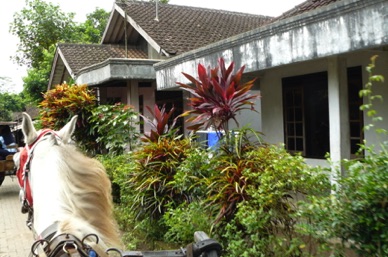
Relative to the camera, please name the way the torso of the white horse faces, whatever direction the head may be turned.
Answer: away from the camera

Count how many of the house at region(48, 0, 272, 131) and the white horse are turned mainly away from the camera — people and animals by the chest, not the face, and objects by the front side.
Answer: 1

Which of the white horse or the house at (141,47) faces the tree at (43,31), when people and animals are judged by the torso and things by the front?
the white horse

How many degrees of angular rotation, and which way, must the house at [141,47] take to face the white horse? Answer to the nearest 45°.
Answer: approximately 45° to its left

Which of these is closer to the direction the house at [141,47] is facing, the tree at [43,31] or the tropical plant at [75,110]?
the tropical plant

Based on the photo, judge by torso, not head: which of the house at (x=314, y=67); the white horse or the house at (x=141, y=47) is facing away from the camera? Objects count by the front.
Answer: the white horse

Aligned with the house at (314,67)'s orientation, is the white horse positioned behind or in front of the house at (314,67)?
in front

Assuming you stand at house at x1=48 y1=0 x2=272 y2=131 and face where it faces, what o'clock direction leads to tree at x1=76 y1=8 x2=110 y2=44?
The tree is roughly at 4 o'clock from the house.

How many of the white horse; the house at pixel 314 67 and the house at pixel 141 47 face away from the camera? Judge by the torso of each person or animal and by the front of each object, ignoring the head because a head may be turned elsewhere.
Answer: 1

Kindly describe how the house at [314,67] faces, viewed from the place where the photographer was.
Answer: facing the viewer and to the left of the viewer

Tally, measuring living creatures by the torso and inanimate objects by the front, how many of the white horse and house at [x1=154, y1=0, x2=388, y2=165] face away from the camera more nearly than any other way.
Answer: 1

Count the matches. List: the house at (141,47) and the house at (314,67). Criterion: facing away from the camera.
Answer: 0
